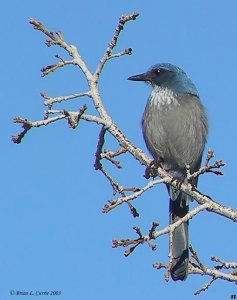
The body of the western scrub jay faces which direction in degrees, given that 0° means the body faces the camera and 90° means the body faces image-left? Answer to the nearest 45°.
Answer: approximately 45°
